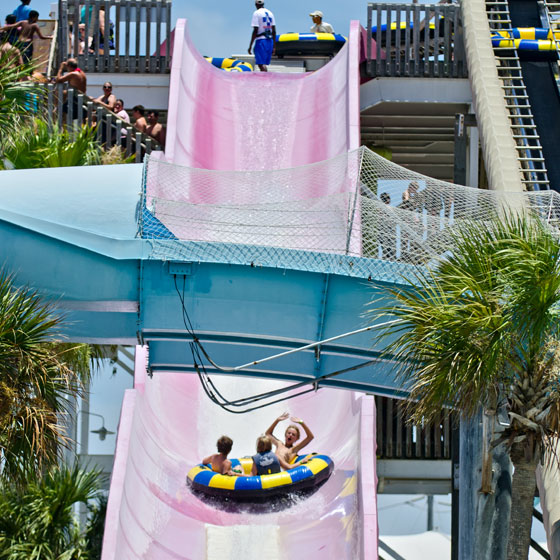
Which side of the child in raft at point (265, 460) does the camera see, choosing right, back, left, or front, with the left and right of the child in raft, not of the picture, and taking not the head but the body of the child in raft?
back

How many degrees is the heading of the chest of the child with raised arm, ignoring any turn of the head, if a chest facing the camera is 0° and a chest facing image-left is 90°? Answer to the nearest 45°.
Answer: approximately 45°

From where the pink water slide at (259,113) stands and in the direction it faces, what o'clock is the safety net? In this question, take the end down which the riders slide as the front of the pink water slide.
The safety net is roughly at 12 o'clock from the pink water slide.

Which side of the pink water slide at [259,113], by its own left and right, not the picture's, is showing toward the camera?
front

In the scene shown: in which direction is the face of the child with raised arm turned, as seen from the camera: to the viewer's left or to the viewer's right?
to the viewer's left

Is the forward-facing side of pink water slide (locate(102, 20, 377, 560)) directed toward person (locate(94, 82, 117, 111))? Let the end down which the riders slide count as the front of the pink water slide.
no

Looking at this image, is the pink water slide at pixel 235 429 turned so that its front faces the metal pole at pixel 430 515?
no

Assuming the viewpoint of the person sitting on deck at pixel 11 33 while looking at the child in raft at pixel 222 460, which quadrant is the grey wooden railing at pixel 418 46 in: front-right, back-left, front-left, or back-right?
front-left
